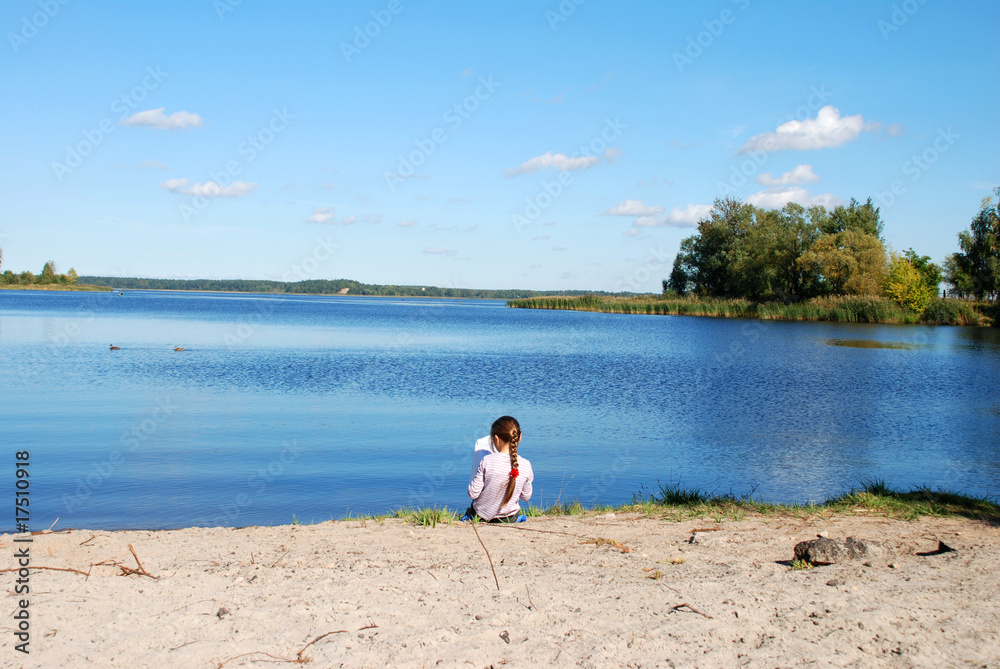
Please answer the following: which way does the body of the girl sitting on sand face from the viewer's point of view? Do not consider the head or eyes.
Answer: away from the camera

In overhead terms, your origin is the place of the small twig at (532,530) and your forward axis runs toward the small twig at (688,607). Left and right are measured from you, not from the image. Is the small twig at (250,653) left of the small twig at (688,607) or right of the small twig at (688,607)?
right

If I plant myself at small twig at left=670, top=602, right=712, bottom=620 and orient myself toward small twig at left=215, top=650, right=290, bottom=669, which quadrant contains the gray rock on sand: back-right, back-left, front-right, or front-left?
back-right

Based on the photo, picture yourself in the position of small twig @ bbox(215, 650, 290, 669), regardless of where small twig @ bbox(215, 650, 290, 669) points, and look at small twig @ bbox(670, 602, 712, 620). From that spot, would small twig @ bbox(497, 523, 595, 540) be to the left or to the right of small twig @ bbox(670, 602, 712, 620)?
left

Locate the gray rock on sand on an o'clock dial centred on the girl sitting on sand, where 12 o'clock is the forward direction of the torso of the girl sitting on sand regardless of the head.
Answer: The gray rock on sand is roughly at 4 o'clock from the girl sitting on sand.

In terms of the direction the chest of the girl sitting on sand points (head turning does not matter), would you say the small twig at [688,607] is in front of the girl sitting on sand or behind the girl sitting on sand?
behind

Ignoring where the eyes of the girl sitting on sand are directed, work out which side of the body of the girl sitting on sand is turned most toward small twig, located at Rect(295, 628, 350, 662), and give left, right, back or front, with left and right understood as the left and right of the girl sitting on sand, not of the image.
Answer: back

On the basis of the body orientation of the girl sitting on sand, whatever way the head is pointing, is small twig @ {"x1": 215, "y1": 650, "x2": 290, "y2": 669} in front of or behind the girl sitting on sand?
behind
